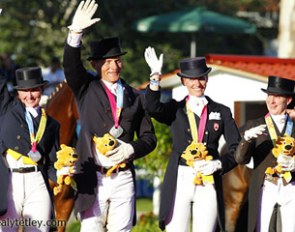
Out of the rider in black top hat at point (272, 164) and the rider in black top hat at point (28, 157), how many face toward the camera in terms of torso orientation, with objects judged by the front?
2

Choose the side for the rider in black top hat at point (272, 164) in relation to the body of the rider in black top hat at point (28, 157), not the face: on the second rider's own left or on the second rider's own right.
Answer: on the second rider's own left

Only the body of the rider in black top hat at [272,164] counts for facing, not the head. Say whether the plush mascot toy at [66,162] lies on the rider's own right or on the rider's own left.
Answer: on the rider's own right

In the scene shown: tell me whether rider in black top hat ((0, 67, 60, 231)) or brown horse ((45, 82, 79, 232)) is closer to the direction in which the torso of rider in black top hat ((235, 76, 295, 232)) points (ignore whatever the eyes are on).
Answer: the rider in black top hat

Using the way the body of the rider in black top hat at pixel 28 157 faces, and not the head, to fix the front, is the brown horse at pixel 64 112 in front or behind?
behind

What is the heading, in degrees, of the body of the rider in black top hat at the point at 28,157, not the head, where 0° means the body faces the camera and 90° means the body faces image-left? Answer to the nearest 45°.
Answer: approximately 0°

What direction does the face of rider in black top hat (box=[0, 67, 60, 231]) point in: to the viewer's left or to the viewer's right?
to the viewer's right

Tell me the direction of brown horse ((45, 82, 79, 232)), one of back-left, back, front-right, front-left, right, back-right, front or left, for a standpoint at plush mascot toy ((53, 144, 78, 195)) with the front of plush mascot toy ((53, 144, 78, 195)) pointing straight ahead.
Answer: back-left

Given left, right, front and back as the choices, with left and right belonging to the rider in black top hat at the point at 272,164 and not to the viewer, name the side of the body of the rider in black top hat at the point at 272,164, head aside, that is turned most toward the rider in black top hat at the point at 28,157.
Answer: right

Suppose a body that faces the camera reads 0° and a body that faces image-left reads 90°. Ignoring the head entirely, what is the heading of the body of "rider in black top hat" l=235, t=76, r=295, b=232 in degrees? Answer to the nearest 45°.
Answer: approximately 0°

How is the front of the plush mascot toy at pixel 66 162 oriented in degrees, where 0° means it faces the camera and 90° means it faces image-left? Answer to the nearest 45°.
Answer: approximately 315°
